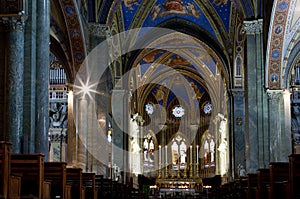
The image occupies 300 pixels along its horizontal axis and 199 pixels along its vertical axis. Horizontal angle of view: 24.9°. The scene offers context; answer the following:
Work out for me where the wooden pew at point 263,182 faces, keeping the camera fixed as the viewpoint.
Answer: facing away from the viewer

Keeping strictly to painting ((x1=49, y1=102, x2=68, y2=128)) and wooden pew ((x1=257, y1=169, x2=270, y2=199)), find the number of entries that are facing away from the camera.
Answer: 1

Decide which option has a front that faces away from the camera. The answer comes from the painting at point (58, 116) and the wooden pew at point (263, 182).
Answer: the wooden pew

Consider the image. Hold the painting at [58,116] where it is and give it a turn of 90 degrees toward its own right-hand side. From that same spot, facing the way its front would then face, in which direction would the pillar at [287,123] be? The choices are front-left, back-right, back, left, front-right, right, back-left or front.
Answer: back-left

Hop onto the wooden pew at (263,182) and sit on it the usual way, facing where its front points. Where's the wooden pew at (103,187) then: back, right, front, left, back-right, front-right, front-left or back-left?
front-left

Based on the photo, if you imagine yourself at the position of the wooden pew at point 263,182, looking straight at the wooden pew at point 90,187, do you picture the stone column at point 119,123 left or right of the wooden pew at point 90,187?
right

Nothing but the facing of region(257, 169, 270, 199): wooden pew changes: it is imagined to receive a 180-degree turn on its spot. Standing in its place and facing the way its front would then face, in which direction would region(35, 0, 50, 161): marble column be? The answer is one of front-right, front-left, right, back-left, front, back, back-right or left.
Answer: right
